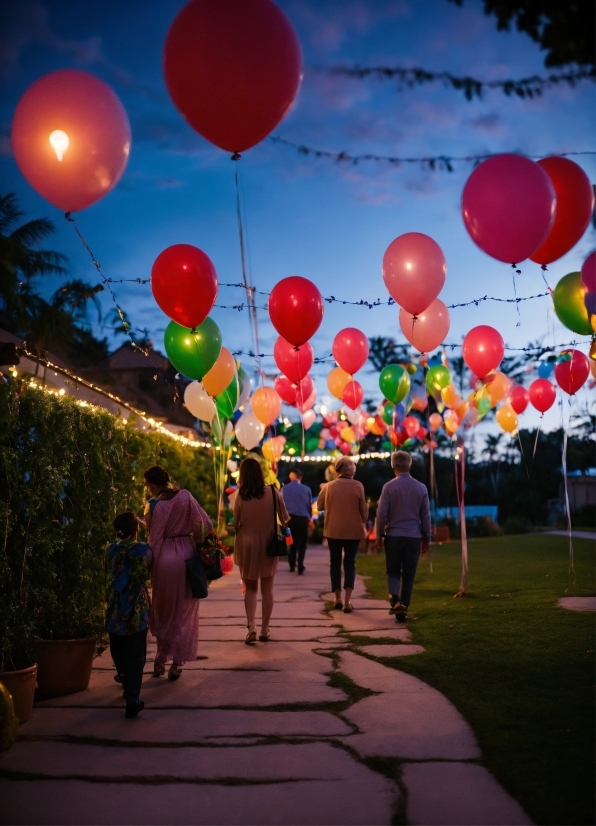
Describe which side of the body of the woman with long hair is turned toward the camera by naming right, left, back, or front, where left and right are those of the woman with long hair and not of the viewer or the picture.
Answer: back

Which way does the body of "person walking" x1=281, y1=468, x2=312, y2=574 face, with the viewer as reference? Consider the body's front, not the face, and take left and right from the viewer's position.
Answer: facing away from the viewer

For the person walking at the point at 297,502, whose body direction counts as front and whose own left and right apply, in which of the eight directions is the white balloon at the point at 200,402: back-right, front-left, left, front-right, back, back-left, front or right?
back-left

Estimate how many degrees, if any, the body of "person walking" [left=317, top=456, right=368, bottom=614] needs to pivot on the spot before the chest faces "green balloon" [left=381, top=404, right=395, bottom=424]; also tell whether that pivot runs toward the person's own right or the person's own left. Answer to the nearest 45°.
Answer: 0° — they already face it

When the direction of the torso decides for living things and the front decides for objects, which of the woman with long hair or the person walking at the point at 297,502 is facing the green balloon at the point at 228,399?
the woman with long hair

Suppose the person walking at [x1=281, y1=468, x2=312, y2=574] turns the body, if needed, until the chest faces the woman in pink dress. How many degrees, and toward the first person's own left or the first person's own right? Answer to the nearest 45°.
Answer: approximately 180°

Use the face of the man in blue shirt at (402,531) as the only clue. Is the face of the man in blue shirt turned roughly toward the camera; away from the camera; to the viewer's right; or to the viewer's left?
away from the camera

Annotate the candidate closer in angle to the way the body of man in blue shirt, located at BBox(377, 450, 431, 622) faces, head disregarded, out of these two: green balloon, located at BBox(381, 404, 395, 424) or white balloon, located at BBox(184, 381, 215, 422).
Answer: the green balloon

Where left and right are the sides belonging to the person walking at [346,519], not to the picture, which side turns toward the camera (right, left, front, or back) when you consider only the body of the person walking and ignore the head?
back

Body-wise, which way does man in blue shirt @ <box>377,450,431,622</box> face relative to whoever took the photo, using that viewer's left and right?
facing away from the viewer
